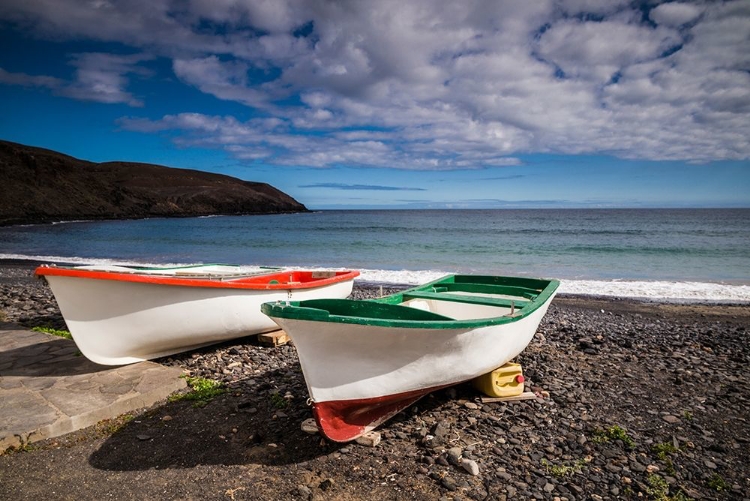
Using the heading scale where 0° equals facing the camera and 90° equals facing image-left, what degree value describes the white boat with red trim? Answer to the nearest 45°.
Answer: approximately 45°

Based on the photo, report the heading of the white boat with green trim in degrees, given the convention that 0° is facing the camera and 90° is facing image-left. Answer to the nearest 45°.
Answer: approximately 45°

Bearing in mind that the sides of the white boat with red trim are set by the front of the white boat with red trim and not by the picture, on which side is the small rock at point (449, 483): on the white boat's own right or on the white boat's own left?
on the white boat's own left

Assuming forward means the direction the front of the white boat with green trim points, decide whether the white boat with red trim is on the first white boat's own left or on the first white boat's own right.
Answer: on the first white boat's own right

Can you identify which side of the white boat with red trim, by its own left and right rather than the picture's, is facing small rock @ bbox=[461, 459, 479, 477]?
left

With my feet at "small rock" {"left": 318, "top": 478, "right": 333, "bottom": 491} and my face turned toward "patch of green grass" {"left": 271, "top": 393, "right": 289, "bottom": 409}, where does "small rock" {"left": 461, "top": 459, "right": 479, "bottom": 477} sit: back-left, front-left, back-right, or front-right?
back-right

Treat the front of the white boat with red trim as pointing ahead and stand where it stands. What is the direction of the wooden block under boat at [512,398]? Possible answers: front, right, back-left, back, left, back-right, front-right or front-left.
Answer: left

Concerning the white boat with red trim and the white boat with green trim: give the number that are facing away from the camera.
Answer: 0
